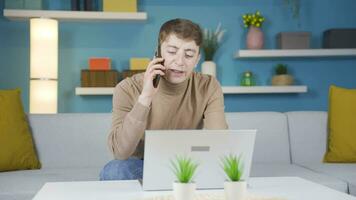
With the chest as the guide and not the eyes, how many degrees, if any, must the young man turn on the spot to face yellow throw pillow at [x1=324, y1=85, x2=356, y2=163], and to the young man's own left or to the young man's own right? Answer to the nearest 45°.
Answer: approximately 135° to the young man's own left

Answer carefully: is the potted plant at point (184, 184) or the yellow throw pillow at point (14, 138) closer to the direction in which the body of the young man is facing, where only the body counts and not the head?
the potted plant

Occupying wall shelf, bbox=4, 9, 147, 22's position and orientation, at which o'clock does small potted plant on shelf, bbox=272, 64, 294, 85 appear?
The small potted plant on shelf is roughly at 9 o'clock from the wall shelf.

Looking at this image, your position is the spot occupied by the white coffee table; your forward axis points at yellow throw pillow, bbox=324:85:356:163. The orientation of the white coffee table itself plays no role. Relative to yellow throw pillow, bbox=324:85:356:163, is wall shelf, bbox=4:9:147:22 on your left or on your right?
left

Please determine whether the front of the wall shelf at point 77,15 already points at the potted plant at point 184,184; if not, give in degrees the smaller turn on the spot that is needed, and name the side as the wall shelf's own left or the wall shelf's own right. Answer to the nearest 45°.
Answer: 0° — it already faces it

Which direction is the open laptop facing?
away from the camera

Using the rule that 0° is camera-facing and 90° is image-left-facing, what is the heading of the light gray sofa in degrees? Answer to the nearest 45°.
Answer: approximately 0°

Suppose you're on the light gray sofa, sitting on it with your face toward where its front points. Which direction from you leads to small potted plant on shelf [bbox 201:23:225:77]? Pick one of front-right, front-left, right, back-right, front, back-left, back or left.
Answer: back
